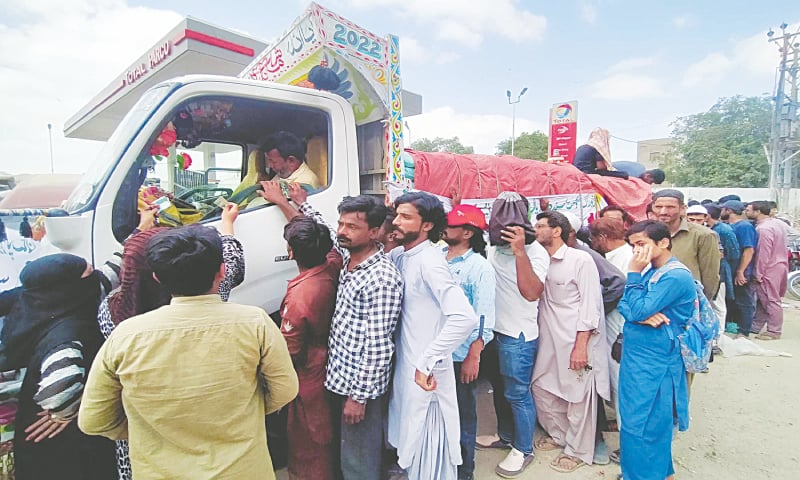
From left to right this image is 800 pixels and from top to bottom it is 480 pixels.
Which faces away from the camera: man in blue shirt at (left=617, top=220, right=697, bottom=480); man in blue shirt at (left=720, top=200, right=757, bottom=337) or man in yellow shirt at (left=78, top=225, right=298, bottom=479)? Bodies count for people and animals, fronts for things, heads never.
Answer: the man in yellow shirt

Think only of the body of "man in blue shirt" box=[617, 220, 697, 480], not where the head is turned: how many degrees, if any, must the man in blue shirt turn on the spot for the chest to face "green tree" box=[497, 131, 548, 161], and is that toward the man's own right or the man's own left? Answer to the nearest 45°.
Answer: approximately 135° to the man's own right

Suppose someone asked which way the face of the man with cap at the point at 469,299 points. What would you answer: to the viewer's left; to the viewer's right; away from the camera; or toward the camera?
to the viewer's left

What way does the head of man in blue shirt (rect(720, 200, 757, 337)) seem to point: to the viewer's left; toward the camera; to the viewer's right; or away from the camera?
to the viewer's left

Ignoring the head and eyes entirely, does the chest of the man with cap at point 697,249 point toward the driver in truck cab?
yes

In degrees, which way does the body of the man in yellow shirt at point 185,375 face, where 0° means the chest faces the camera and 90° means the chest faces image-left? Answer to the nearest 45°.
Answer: approximately 180°

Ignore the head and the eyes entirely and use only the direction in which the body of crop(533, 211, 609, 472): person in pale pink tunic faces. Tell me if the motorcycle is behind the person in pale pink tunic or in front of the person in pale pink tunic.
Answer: behind

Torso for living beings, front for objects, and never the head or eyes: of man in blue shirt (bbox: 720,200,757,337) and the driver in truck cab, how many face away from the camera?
0
